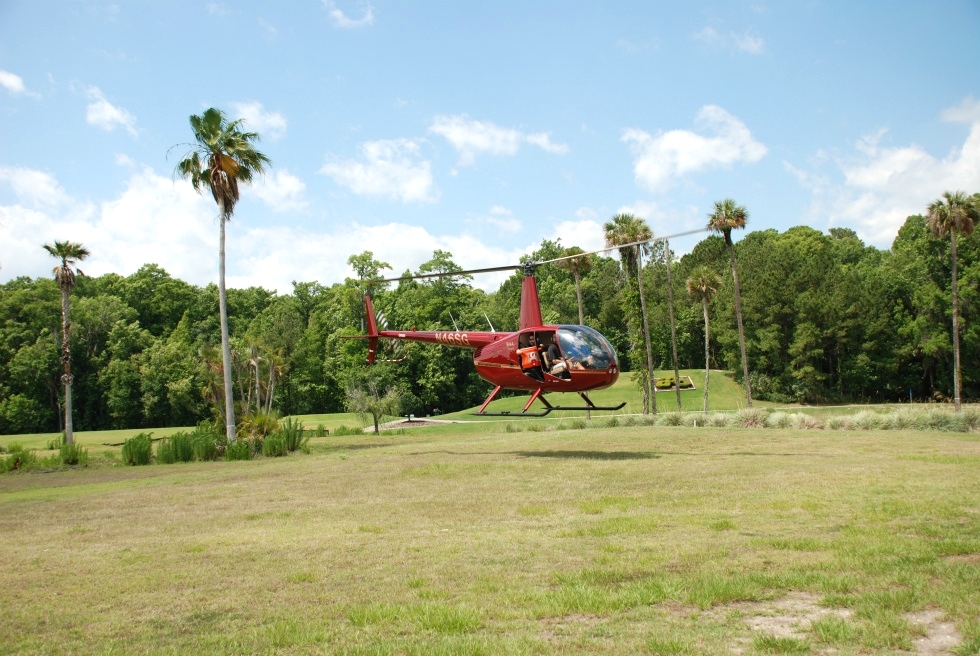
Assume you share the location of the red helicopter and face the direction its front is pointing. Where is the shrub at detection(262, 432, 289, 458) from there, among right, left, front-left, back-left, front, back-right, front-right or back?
back

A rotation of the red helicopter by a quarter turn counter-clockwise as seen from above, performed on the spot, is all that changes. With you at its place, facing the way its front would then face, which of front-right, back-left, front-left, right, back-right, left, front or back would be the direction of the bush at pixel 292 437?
left

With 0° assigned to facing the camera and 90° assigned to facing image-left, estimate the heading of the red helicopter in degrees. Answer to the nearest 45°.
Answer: approximately 315°

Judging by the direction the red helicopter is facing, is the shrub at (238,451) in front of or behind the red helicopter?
behind

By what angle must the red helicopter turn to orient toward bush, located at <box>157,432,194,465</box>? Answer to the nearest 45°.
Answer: approximately 180°

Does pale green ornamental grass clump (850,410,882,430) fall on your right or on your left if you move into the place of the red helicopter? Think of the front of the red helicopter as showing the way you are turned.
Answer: on your left

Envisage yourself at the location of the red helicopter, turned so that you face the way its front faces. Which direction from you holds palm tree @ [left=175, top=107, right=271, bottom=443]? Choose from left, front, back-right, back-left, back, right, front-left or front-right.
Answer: back

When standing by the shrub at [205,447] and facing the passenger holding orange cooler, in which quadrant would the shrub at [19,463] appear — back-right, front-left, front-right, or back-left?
back-right

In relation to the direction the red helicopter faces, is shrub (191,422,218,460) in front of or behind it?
behind
